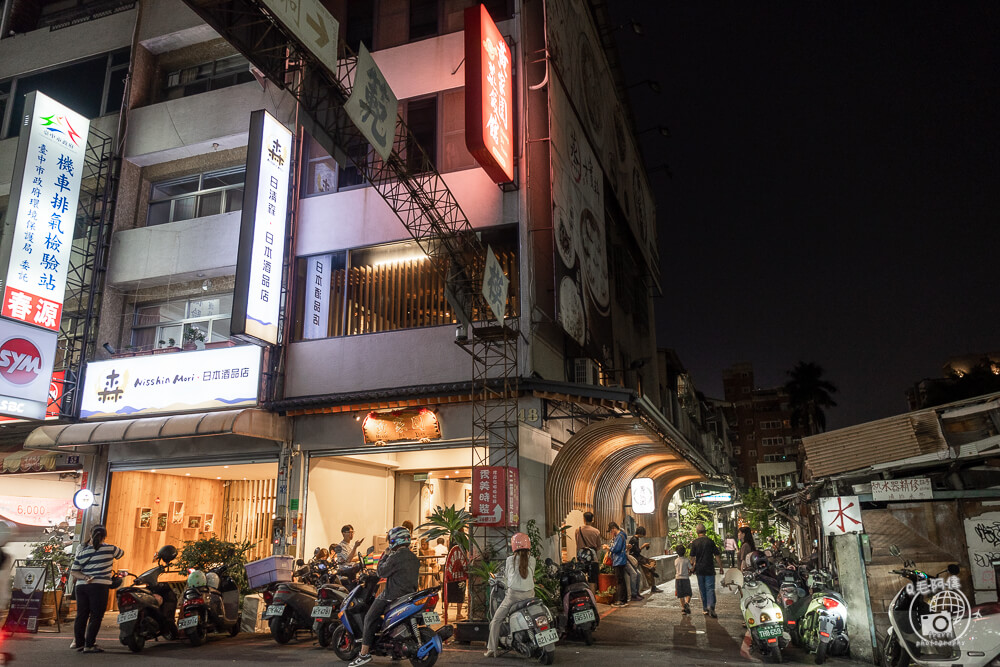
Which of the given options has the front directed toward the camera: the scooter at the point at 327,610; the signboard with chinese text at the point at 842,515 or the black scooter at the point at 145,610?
the signboard with chinese text

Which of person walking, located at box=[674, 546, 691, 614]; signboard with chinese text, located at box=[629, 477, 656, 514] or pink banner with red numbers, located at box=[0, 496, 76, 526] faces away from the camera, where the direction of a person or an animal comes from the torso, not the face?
the person walking

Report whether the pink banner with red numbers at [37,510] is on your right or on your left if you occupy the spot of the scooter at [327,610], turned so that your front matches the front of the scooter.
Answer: on your left

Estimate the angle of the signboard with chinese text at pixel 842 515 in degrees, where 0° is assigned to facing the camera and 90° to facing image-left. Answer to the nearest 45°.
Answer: approximately 0°

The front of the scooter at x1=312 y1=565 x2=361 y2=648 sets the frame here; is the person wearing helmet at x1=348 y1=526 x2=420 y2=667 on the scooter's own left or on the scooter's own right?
on the scooter's own right

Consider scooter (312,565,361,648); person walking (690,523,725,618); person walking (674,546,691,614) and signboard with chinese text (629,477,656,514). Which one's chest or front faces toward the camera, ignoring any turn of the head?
the signboard with chinese text

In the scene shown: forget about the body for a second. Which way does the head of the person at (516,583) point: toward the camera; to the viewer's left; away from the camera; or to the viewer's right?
away from the camera

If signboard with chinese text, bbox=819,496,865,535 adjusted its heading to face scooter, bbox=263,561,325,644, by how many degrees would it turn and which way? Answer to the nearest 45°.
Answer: approximately 90° to its right

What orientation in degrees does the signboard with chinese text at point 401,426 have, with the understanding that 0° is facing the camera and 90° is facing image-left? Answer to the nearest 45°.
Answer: approximately 0°

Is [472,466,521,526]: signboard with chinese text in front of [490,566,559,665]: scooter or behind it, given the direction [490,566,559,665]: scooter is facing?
in front

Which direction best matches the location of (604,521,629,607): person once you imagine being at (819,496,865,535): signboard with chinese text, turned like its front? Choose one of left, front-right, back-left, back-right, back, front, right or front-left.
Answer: back-right

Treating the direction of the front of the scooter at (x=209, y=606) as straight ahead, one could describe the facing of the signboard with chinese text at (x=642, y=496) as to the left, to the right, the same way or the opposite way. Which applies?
the opposite way
